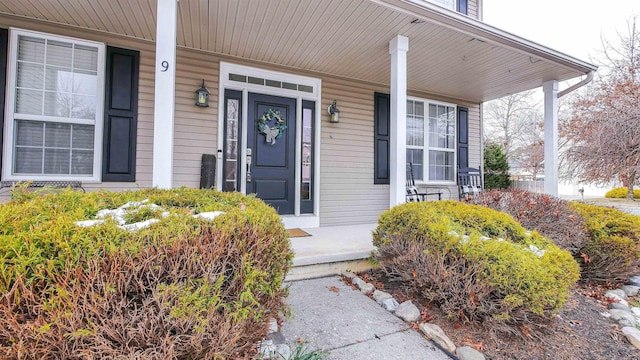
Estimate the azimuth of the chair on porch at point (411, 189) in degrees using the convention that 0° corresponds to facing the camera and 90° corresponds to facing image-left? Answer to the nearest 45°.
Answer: approximately 270°

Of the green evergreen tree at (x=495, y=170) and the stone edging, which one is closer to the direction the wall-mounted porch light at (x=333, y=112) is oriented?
the stone edging

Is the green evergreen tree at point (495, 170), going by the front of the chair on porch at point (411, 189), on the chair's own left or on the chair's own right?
on the chair's own left

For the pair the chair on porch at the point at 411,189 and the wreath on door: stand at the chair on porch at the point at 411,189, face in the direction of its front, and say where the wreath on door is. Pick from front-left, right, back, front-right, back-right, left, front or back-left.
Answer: back-right

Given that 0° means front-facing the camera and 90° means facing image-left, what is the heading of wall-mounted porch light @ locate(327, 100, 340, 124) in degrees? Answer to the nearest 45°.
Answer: approximately 315°

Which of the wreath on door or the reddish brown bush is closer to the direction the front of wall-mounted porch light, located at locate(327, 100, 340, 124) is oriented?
the reddish brown bush

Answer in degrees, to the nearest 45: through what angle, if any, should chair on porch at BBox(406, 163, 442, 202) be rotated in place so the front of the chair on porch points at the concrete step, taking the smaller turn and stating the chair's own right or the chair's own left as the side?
approximately 90° to the chair's own right

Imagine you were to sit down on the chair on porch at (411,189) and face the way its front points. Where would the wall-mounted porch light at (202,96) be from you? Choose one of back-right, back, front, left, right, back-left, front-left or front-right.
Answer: back-right

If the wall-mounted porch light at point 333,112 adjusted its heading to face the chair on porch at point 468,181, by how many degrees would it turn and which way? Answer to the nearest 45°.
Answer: approximately 90° to its left

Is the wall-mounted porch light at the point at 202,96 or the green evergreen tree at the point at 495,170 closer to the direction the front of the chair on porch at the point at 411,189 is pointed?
the green evergreen tree
